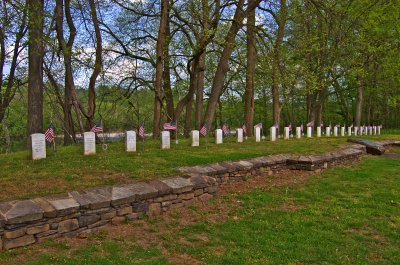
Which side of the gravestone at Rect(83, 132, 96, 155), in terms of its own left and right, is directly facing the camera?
front

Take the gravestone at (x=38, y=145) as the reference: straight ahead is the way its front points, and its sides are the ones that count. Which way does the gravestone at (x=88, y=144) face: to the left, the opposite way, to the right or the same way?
the same way

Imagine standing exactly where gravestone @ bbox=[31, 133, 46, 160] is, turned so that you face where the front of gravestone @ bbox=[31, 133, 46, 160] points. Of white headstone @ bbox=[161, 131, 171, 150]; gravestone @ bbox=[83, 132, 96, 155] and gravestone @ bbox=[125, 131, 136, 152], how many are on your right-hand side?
0

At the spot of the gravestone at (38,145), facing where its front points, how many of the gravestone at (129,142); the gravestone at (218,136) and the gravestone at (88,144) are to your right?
0

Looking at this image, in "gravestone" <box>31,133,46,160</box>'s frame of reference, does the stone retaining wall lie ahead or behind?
ahead

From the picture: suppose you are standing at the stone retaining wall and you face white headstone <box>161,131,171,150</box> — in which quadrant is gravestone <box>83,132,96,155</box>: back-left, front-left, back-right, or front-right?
front-left

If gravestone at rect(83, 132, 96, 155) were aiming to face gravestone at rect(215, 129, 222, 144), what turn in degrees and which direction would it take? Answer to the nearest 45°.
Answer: approximately 135° to its left

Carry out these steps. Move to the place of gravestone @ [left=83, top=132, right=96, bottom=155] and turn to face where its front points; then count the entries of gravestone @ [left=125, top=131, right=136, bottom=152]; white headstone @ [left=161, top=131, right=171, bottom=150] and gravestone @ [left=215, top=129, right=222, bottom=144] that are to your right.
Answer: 0

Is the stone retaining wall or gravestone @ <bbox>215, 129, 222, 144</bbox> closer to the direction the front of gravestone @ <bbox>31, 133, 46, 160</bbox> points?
the stone retaining wall

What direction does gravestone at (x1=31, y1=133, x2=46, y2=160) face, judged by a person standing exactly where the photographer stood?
facing the viewer

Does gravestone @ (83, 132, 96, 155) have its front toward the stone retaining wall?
yes

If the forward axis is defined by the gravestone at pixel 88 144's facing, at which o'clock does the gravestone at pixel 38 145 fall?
the gravestone at pixel 38 145 is roughly at 2 o'clock from the gravestone at pixel 88 144.

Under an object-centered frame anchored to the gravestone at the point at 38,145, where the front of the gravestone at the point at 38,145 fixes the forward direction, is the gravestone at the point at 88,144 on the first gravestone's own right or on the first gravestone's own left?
on the first gravestone's own left

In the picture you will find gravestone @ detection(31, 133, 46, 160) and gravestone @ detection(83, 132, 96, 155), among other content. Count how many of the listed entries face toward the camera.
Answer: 2
